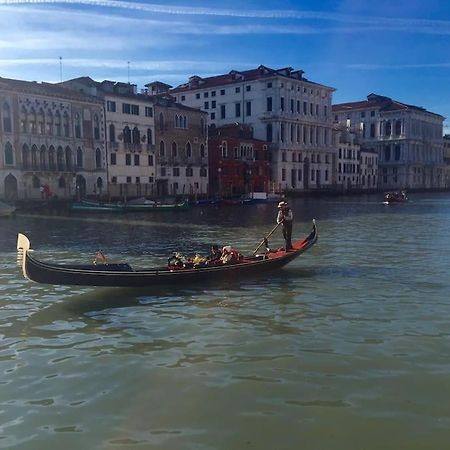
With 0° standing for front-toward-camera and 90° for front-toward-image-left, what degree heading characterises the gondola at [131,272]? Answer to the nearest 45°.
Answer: approximately 90°

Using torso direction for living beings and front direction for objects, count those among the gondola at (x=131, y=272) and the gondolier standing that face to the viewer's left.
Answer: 2

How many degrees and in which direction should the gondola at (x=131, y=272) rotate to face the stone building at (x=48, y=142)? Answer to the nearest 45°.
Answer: approximately 90° to its right

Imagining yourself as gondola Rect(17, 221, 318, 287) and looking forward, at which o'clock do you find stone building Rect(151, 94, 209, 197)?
The stone building is roughly at 3 o'clock from the gondola.

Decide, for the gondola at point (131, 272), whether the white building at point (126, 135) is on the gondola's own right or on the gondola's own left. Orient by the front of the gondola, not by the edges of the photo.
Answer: on the gondola's own right

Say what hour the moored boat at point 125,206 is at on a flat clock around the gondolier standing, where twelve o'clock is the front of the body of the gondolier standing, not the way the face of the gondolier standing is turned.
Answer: The moored boat is roughly at 2 o'clock from the gondolier standing.

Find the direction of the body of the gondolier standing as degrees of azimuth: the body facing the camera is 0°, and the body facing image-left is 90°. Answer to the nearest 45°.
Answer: approximately 90°

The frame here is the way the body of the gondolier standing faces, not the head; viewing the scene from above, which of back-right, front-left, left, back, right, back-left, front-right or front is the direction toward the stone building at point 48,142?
front-right

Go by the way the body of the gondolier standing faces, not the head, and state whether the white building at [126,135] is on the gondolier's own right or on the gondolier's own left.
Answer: on the gondolier's own right

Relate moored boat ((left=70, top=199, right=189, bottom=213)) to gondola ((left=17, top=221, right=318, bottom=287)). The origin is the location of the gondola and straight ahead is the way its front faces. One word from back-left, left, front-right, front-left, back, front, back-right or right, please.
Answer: right
